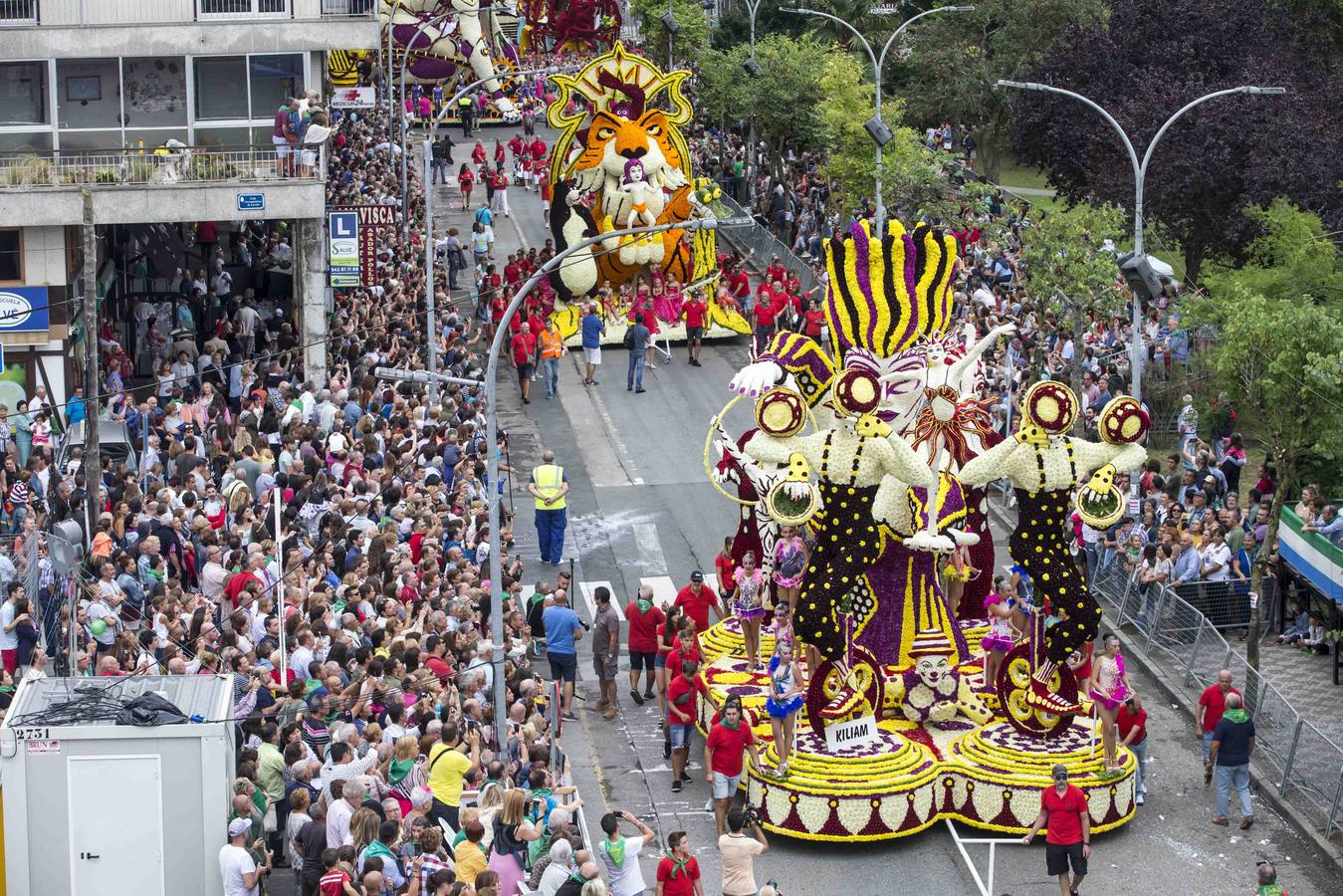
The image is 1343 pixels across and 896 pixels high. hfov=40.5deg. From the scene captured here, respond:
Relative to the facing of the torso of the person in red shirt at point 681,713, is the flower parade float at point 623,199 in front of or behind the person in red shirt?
behind

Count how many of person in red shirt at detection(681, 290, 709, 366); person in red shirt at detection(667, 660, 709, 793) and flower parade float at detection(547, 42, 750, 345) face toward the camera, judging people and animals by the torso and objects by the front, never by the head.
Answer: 3

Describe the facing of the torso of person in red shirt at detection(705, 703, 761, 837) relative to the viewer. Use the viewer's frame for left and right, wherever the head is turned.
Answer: facing the viewer

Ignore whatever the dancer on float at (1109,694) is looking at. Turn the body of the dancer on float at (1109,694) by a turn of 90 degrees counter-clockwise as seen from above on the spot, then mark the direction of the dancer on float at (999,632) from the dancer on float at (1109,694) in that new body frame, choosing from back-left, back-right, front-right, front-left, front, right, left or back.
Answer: left

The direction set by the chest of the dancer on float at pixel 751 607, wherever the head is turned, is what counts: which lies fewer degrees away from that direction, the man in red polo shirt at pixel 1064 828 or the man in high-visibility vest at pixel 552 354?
the man in red polo shirt

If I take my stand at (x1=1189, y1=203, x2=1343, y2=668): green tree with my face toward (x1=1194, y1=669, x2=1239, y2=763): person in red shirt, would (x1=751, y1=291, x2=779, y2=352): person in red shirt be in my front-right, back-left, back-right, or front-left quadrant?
back-right

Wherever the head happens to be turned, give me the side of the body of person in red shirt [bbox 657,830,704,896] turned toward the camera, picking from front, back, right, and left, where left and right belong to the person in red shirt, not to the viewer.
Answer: front

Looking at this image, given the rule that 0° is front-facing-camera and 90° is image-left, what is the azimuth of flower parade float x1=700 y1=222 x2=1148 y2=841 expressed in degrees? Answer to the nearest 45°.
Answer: approximately 0°
